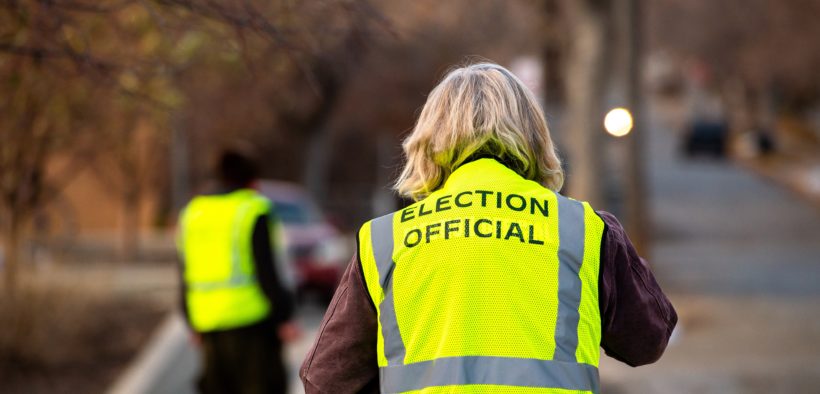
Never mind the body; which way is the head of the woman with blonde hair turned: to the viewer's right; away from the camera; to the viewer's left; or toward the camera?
away from the camera

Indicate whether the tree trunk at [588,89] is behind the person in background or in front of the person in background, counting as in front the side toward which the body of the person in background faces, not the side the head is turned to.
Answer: in front

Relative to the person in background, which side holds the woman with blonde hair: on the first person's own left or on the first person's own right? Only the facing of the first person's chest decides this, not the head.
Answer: on the first person's own right

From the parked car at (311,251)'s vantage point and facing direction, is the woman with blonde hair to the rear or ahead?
ahead

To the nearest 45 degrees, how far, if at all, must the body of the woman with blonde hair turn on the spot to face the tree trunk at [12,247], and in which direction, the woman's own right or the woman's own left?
approximately 45° to the woman's own left

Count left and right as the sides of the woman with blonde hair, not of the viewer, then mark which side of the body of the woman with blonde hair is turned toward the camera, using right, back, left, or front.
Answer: back

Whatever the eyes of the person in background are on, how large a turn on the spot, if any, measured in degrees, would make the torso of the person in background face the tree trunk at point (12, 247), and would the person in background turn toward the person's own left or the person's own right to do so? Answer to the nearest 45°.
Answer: approximately 90° to the person's own left

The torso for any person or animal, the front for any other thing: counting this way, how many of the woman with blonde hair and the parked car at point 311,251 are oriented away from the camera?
1
